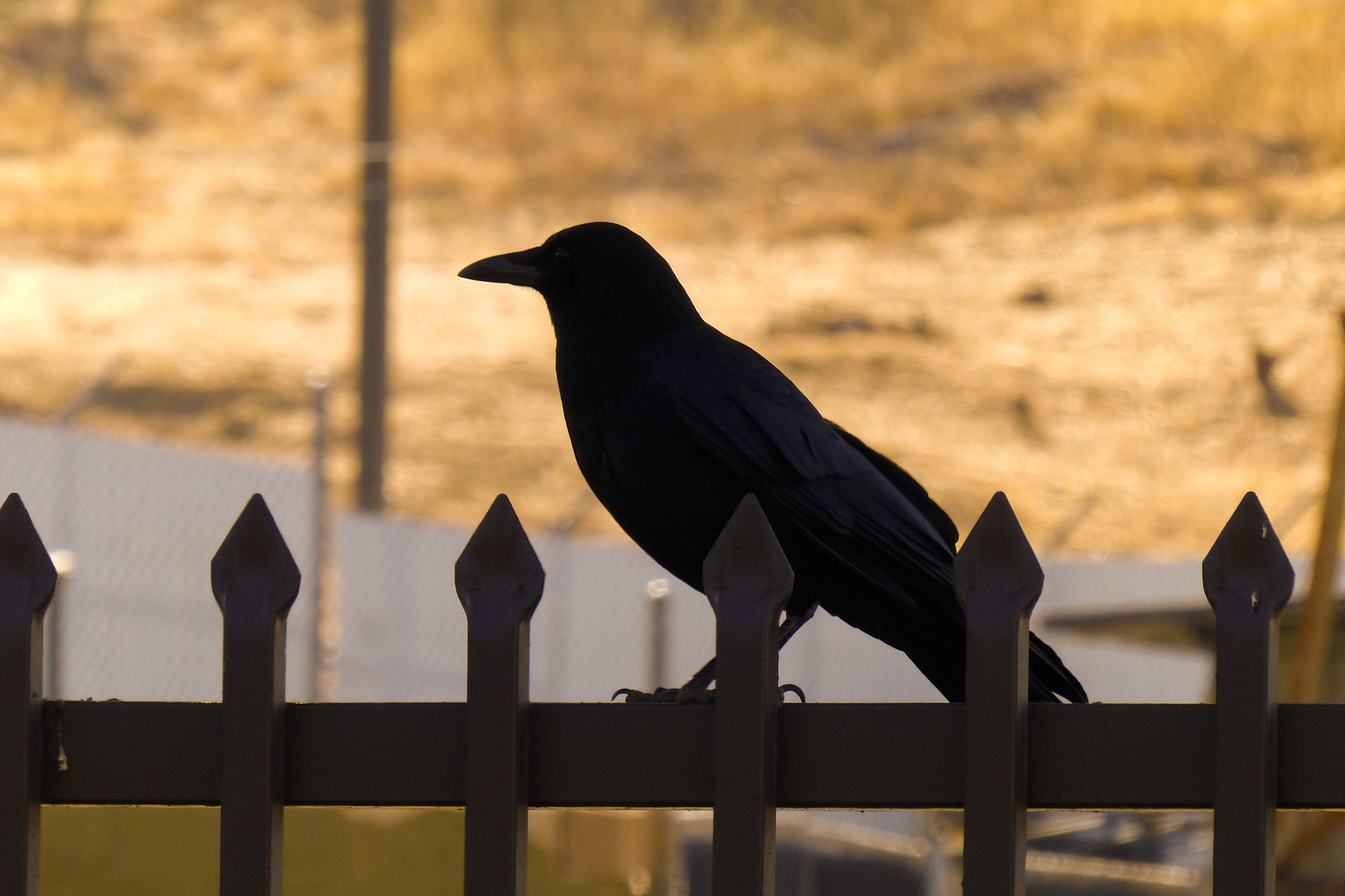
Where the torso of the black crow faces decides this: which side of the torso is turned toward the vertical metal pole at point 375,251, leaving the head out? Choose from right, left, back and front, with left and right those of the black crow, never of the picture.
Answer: right

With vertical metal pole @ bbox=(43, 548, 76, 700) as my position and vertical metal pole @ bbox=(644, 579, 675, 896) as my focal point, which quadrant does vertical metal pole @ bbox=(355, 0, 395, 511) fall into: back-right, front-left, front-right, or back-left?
front-left

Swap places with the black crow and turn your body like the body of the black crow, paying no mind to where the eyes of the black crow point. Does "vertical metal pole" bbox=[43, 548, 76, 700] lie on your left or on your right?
on your right

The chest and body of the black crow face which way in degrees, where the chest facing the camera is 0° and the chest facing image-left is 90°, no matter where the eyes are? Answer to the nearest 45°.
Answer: approximately 90°

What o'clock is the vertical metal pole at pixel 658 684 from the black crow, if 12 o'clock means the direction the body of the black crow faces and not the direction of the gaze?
The vertical metal pole is roughly at 3 o'clock from the black crow.

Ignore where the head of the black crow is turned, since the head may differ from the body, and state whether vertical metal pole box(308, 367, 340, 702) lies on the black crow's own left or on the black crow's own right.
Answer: on the black crow's own right
